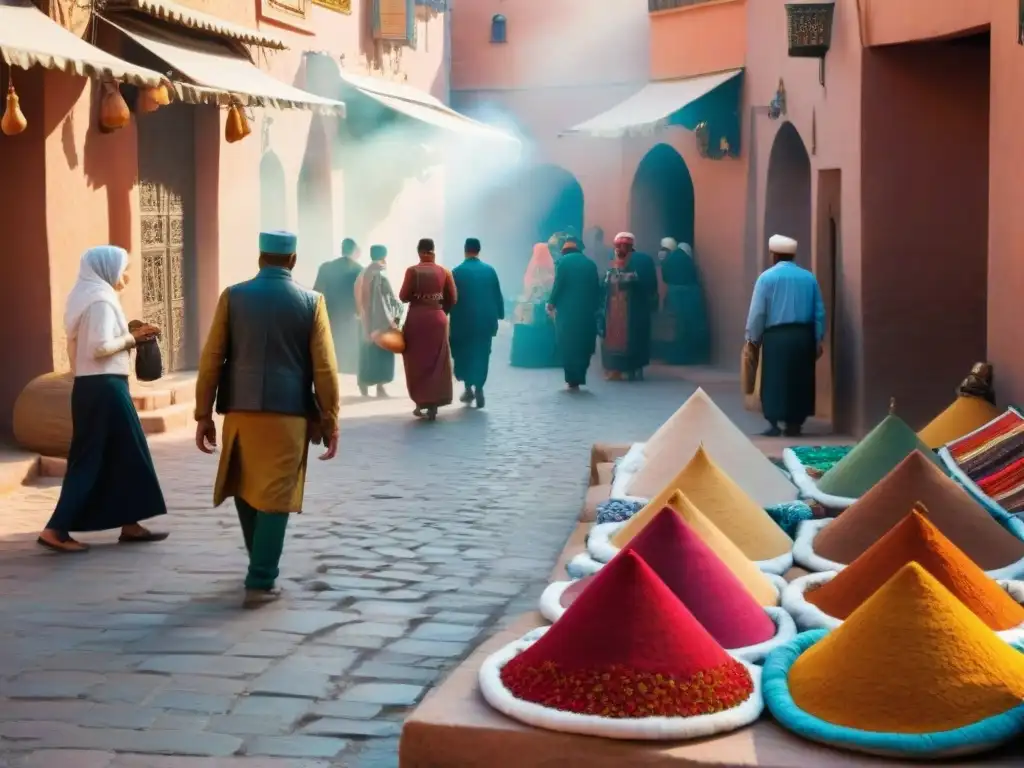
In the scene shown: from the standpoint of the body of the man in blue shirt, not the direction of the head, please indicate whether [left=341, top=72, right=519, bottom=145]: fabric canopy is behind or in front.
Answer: in front

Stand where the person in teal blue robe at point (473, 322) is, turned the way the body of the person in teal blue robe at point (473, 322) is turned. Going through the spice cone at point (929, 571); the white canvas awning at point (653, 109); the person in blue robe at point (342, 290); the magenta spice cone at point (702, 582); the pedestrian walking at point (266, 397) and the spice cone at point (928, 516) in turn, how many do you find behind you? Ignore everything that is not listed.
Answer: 4

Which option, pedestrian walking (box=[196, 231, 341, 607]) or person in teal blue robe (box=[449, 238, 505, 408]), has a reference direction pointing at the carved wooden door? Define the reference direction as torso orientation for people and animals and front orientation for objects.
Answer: the pedestrian walking

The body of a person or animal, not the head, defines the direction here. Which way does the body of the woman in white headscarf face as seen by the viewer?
to the viewer's right

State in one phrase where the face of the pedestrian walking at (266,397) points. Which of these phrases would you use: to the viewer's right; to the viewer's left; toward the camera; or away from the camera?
away from the camera

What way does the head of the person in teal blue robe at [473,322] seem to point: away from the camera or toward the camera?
away from the camera

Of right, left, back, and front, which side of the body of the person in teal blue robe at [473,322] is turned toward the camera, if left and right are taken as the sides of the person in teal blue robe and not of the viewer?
back

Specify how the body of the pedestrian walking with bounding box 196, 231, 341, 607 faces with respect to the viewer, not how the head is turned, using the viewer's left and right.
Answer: facing away from the viewer

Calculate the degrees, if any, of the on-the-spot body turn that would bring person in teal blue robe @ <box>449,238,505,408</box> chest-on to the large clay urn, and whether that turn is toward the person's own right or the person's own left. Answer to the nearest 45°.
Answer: approximately 135° to the person's own left
